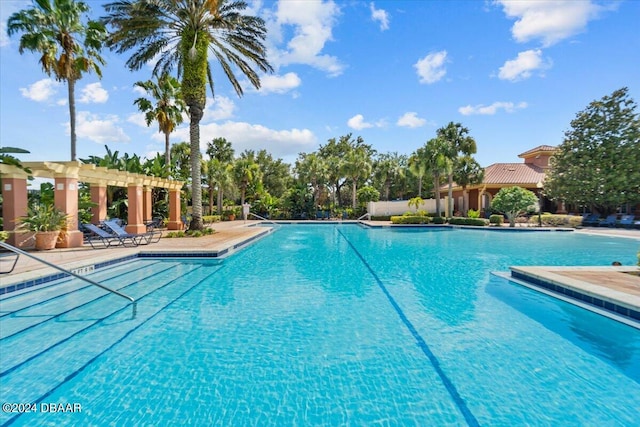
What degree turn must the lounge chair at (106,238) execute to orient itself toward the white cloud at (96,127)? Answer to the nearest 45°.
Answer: approximately 90° to its left

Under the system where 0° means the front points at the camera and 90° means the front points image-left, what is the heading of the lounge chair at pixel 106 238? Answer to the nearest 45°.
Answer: approximately 270°

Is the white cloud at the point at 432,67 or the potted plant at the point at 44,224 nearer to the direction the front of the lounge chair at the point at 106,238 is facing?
the white cloud

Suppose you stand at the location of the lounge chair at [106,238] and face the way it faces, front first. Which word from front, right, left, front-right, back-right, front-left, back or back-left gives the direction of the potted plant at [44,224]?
back

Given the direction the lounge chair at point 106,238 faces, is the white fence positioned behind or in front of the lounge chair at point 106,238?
in front

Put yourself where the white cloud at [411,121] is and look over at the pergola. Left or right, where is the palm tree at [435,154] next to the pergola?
left
